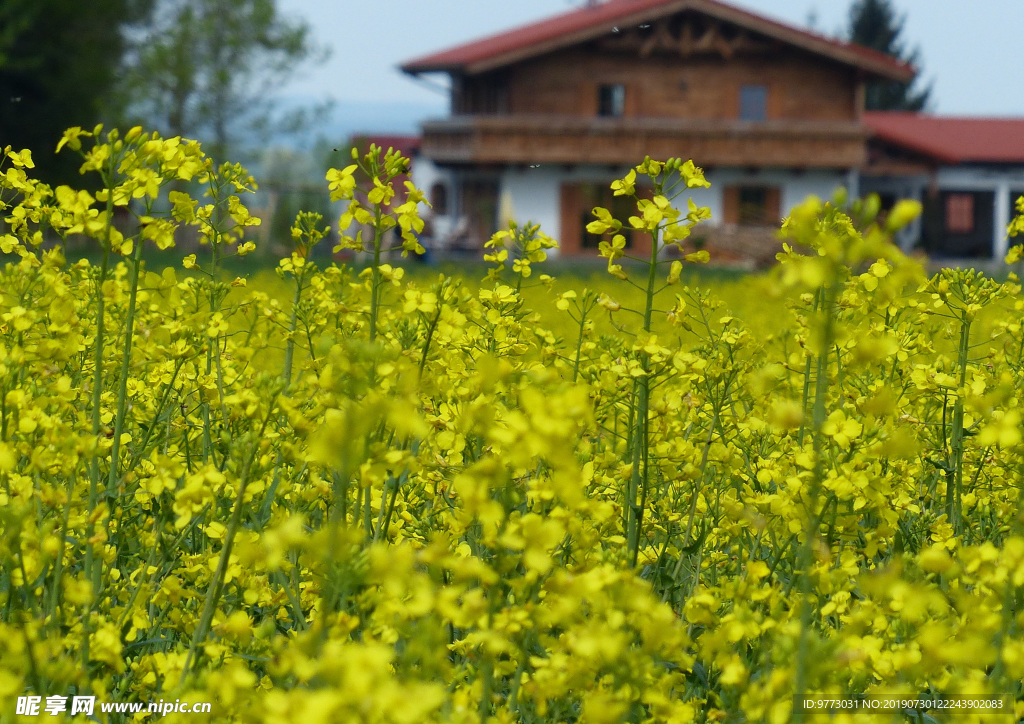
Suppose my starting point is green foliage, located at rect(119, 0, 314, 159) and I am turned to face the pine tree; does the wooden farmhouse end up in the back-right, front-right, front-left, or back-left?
front-right

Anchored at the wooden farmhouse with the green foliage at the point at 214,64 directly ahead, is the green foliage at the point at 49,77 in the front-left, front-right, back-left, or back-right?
front-left

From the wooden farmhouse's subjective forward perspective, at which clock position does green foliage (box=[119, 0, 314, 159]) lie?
The green foliage is roughly at 4 o'clock from the wooden farmhouse.

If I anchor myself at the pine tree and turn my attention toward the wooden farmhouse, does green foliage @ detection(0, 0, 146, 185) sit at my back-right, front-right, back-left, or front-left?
front-right

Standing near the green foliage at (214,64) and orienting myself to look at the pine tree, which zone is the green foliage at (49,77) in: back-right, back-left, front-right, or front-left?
back-right

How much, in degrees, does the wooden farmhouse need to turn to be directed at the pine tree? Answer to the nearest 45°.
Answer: approximately 180°

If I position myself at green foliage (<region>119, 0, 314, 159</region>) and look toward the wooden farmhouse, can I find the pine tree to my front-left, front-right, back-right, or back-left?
front-left

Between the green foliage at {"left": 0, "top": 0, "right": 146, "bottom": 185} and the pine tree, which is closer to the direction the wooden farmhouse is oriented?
the green foliage

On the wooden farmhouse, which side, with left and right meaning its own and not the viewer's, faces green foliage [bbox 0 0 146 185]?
right

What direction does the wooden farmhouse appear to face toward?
toward the camera
